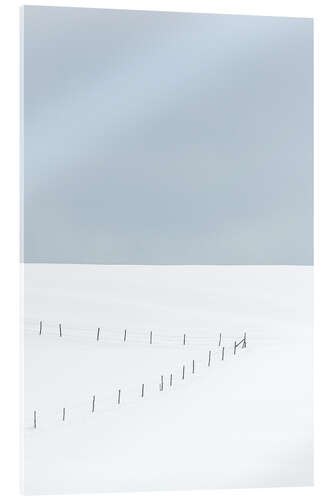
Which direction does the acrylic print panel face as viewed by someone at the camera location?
facing the viewer and to the right of the viewer
